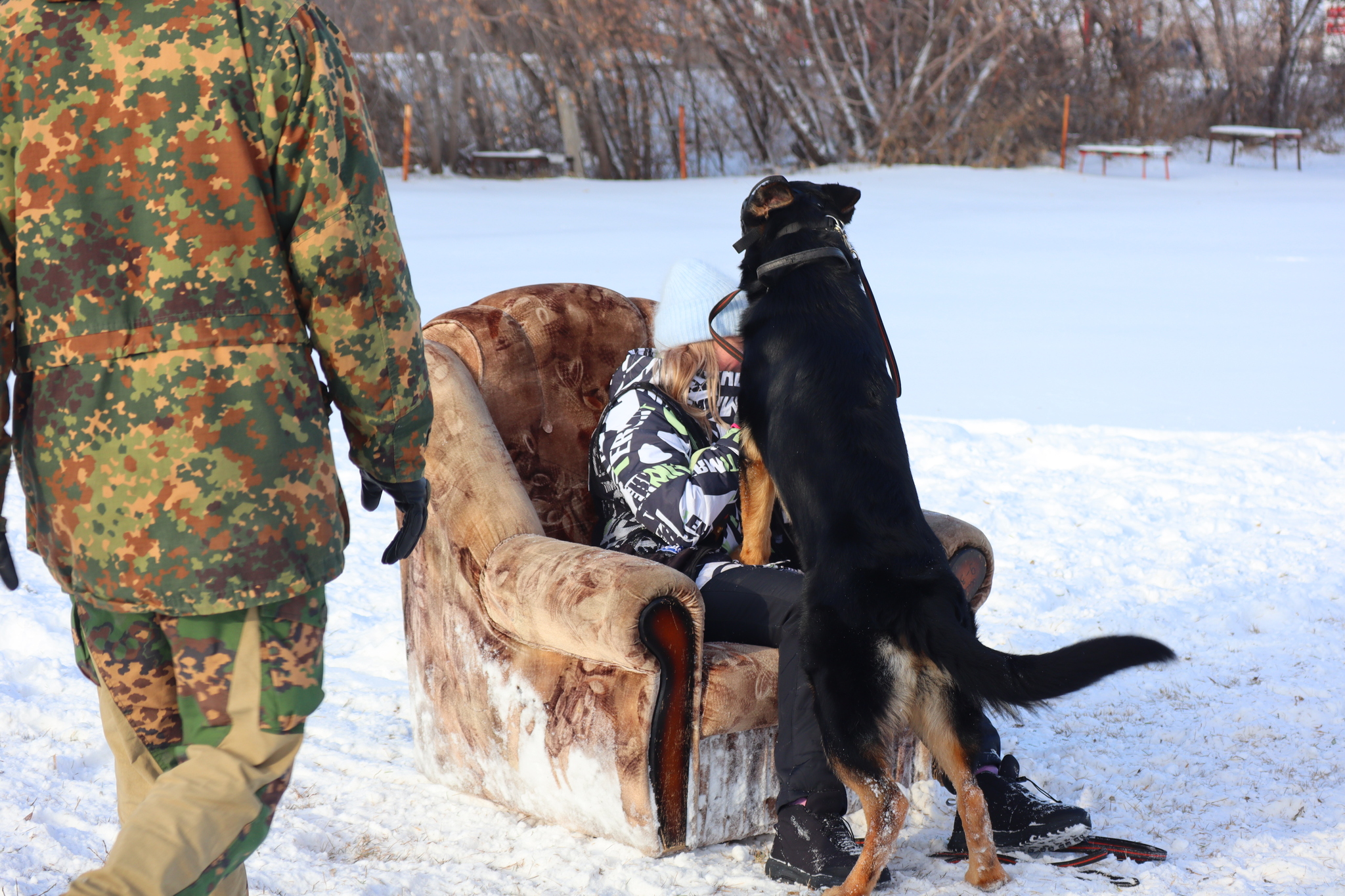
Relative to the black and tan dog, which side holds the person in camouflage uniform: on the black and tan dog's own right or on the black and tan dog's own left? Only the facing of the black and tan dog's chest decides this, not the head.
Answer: on the black and tan dog's own left

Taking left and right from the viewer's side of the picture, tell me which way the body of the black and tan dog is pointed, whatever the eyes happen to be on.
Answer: facing away from the viewer and to the left of the viewer

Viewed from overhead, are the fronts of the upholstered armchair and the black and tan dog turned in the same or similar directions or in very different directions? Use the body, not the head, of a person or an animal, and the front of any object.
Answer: very different directions

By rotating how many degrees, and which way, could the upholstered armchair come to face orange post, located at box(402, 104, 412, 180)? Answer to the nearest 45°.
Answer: approximately 135° to its left

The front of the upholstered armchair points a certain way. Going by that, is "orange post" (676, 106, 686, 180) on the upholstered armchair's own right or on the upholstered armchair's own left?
on the upholstered armchair's own left

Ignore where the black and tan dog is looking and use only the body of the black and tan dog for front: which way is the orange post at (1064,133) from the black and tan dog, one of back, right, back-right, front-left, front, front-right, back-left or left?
front-right

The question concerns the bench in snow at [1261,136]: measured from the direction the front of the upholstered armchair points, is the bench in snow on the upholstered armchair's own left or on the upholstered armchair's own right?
on the upholstered armchair's own left

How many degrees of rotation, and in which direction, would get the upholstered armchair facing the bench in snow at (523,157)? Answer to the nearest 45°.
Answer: approximately 135° to its left

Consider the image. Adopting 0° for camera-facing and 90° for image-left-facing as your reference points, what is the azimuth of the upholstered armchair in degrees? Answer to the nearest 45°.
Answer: approximately 315°

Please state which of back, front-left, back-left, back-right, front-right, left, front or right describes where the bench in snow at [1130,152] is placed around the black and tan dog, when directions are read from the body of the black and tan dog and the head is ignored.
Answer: front-right
